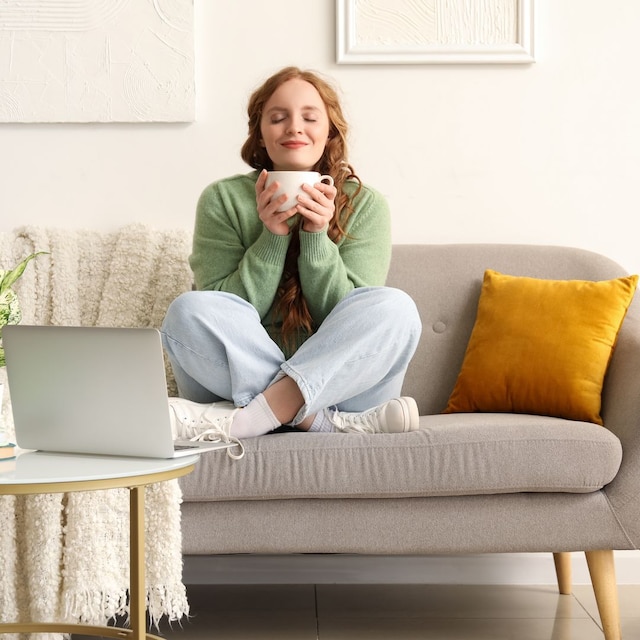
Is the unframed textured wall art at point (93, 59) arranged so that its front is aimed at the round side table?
yes

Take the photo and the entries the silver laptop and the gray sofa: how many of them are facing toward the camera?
1

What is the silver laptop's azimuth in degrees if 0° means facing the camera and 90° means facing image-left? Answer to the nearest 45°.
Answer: approximately 225°

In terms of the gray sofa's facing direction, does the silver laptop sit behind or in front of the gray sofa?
in front

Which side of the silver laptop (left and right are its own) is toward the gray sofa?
front

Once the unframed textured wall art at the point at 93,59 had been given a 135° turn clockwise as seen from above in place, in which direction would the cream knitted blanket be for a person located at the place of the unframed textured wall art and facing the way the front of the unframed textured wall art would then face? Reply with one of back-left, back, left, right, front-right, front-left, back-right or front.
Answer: back-left

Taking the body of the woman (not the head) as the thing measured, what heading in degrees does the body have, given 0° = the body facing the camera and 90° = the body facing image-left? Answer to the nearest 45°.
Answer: approximately 0°
